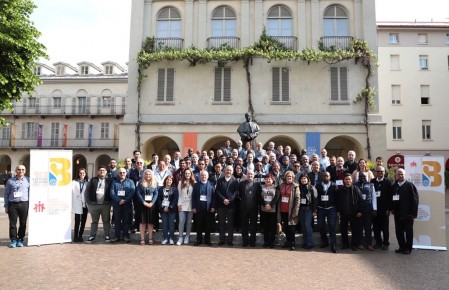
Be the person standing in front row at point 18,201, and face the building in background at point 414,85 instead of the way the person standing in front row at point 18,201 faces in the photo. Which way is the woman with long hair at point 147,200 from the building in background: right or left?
right

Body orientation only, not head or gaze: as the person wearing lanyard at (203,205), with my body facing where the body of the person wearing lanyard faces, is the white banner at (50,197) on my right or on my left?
on my right

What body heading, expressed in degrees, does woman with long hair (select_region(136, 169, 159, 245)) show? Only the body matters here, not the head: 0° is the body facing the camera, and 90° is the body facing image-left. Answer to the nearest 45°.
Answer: approximately 0°

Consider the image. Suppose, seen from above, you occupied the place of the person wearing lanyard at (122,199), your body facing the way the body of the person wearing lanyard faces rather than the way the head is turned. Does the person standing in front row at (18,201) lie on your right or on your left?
on your right

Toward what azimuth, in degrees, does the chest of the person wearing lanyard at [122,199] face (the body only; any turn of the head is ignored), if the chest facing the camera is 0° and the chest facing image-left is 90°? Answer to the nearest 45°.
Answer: approximately 0°

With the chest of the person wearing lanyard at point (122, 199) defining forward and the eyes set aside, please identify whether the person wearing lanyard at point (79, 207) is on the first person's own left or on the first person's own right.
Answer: on the first person's own right

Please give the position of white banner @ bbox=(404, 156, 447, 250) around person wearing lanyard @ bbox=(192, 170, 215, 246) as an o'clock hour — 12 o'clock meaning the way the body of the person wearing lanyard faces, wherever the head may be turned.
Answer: The white banner is roughly at 9 o'clock from the person wearing lanyard.

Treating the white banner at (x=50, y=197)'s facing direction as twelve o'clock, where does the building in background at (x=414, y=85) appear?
The building in background is roughly at 8 o'clock from the white banner.

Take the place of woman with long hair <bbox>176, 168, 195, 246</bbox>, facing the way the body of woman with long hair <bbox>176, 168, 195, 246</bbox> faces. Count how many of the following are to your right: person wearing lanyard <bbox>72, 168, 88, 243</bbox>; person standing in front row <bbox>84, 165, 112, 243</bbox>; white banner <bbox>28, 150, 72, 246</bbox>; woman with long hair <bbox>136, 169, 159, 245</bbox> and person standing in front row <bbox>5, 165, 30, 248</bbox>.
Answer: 5
